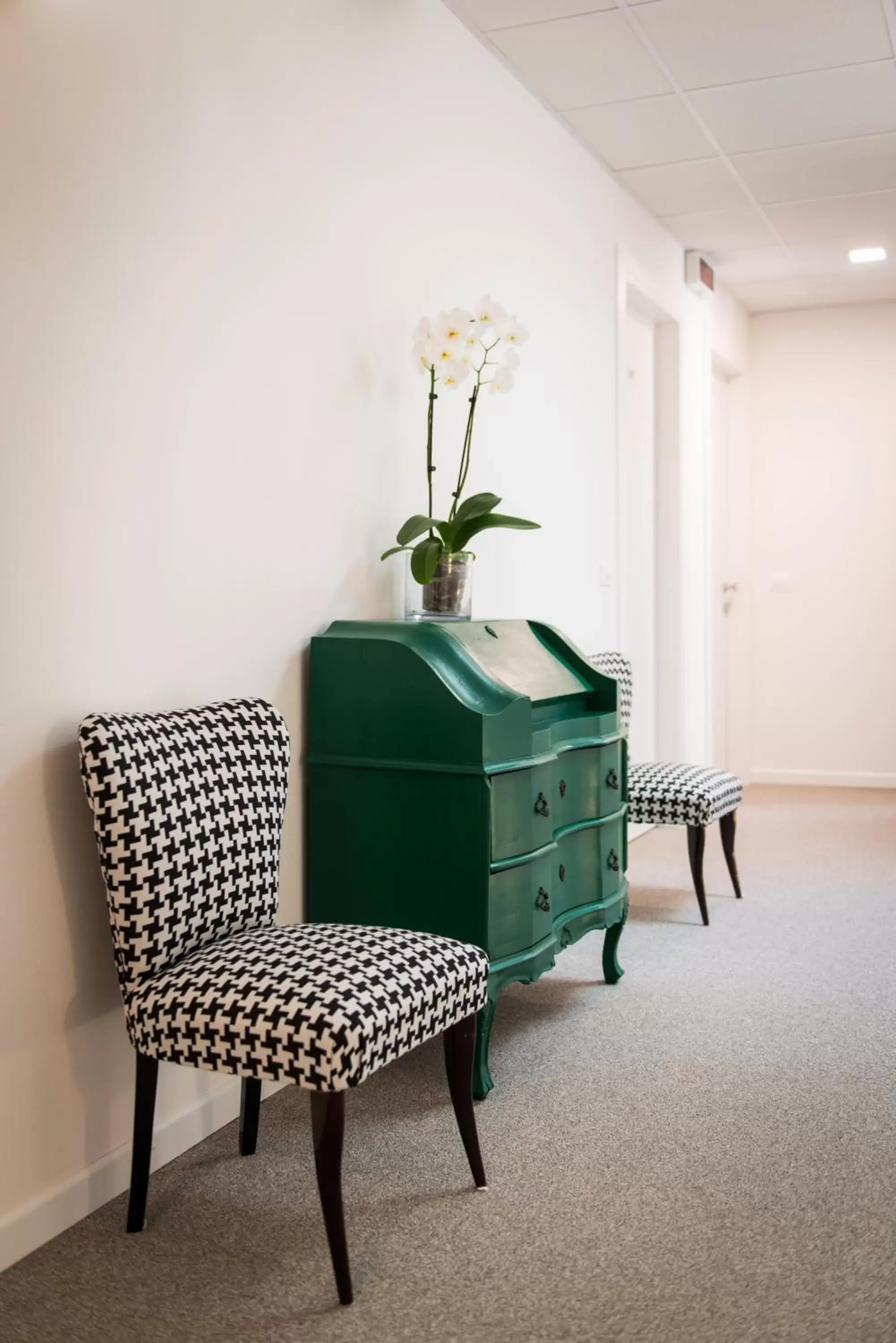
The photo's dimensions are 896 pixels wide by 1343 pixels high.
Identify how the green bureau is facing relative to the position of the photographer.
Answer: facing the viewer and to the right of the viewer

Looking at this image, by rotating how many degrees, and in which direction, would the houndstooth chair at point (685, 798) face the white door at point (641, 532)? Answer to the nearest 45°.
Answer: approximately 90° to its left

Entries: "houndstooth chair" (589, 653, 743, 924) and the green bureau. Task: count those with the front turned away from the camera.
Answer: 0

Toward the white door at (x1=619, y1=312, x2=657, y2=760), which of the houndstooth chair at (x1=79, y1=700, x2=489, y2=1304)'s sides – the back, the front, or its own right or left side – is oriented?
left

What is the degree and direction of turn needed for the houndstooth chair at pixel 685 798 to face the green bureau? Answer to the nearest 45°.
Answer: approximately 90° to its right

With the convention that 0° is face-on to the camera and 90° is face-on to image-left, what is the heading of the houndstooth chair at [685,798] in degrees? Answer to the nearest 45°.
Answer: approximately 270°

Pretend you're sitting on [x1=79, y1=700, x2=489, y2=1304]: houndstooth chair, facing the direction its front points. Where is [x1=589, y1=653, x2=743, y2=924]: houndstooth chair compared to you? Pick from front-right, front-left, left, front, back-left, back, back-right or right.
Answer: left

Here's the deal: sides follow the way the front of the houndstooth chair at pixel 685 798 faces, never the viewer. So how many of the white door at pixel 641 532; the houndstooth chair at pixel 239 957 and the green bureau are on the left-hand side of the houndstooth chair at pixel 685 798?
1

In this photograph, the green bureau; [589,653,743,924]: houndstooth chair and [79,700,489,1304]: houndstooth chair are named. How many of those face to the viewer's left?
0

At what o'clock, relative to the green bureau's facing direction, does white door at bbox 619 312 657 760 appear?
The white door is roughly at 8 o'clock from the green bureau.

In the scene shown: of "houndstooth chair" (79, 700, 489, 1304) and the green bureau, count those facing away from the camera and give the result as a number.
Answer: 0
